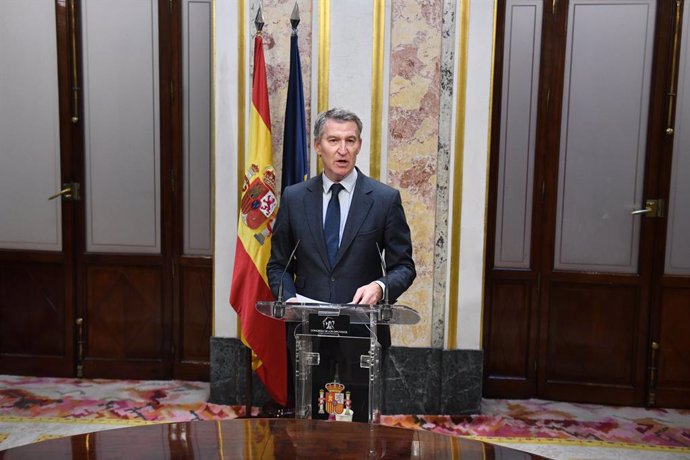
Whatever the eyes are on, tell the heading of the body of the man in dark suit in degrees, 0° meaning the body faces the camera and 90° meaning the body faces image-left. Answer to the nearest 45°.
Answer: approximately 0°

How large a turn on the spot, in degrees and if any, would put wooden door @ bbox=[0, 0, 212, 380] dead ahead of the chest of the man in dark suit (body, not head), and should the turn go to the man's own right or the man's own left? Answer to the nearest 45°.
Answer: approximately 135° to the man's own right

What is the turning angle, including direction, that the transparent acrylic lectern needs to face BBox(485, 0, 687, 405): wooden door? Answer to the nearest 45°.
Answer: approximately 135° to its left

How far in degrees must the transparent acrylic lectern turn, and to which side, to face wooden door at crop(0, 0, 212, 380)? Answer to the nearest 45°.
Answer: approximately 135° to its right

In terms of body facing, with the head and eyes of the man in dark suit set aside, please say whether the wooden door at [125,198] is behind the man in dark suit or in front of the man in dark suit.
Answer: behind

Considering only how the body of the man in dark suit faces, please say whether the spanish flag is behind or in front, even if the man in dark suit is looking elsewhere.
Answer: behind

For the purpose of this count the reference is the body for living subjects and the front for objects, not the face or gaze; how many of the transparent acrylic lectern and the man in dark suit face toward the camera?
2

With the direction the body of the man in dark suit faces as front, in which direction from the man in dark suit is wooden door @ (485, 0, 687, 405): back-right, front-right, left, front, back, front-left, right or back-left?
back-left

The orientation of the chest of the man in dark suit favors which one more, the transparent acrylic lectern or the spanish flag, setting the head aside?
the transparent acrylic lectern

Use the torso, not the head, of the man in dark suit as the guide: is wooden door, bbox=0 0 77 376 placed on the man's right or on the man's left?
on the man's right

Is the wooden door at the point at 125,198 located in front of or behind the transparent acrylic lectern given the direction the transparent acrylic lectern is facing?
behind
